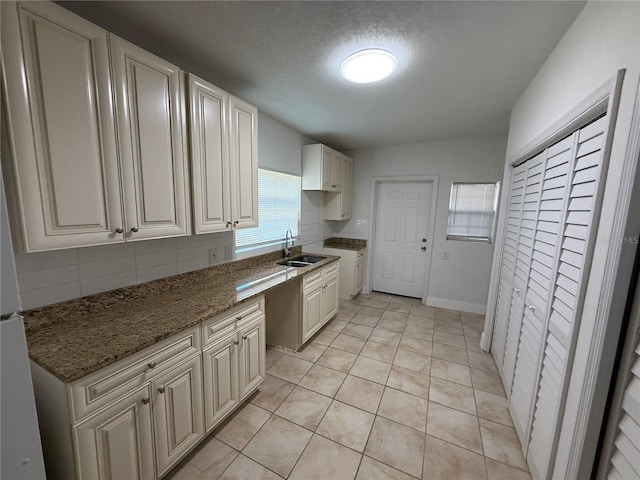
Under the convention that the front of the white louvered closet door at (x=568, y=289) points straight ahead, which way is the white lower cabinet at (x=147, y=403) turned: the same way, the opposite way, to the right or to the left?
the opposite way

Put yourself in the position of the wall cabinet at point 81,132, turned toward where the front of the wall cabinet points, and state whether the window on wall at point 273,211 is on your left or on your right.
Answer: on your left

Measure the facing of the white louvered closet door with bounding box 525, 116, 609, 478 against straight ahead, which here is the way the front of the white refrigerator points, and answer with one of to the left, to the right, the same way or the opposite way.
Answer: the opposite way

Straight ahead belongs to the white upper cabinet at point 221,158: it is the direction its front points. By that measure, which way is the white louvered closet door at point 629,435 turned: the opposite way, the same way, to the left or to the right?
the opposite way

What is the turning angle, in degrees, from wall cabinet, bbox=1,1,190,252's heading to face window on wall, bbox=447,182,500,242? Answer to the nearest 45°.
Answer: approximately 45° to its left

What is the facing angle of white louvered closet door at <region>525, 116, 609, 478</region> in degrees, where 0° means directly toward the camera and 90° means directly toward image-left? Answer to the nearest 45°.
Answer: approximately 45°

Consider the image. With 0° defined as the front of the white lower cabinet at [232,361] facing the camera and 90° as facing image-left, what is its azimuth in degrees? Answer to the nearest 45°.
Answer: approximately 315°

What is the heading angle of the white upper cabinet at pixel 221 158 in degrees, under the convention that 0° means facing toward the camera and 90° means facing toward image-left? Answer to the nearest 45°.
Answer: approximately 315°

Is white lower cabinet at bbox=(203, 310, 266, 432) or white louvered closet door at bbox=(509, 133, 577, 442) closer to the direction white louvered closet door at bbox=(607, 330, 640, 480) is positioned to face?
the white lower cabinet
